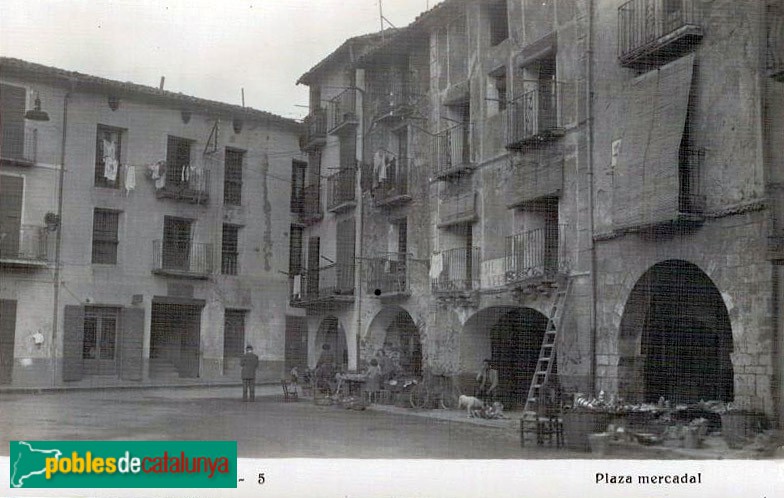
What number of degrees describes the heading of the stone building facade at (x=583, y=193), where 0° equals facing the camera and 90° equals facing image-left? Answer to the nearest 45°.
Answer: approximately 45°

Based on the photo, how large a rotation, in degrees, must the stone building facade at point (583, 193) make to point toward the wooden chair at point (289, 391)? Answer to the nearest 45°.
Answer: approximately 45° to its right
